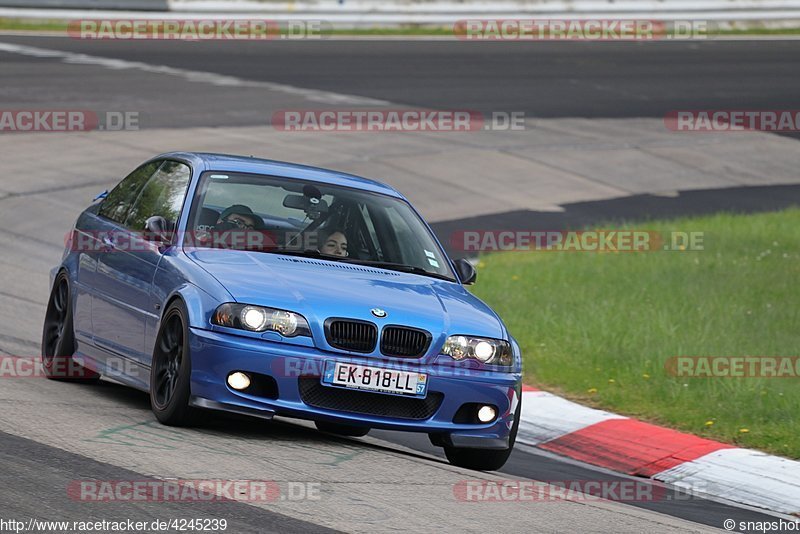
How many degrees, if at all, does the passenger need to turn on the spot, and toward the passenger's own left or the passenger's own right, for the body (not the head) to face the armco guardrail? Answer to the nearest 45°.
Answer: approximately 135° to the passenger's own left

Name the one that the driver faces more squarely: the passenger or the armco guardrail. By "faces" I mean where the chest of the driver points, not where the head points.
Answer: the passenger

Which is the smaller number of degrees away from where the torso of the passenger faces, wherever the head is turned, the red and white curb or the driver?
the red and white curb

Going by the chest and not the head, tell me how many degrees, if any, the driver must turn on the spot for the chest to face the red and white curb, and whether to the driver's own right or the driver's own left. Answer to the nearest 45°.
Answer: approximately 45° to the driver's own left

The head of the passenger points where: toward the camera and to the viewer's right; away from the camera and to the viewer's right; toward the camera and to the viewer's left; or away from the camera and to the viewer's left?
toward the camera and to the viewer's right

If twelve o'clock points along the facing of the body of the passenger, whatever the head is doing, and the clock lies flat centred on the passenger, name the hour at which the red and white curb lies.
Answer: The red and white curb is roughly at 10 o'clock from the passenger.

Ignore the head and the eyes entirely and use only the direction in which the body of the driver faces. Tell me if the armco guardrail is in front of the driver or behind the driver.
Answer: behind
